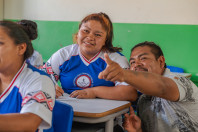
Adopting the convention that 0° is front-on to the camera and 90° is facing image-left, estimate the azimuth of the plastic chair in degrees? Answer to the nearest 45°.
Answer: approximately 45°
